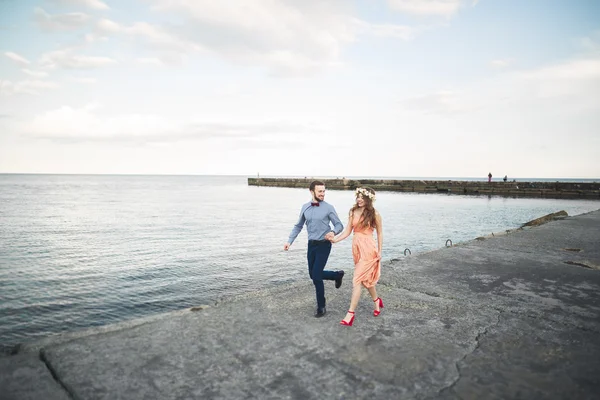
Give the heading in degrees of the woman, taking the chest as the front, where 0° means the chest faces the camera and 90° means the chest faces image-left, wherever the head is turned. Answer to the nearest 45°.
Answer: approximately 45°

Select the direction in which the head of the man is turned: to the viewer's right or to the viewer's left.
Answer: to the viewer's right
